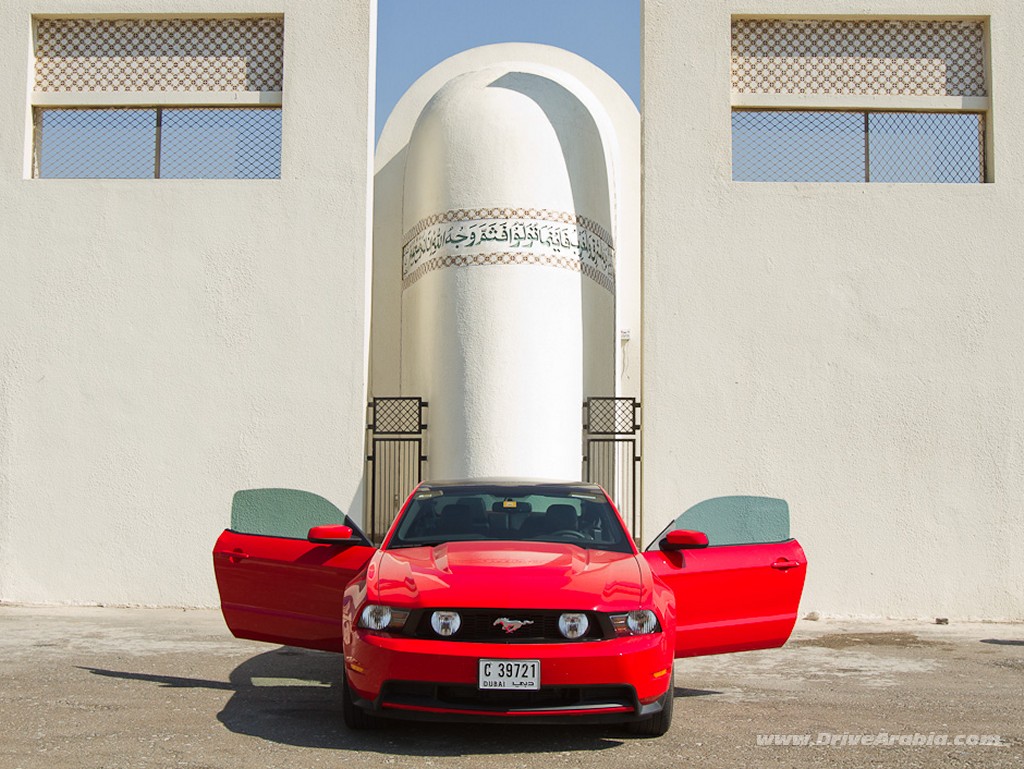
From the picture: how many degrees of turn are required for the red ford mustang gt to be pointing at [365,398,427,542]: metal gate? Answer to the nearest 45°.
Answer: approximately 180°

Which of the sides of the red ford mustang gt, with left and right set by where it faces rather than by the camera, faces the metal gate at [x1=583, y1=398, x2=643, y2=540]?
back

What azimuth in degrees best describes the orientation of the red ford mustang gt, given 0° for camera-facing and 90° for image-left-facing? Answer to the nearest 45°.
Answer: approximately 0°
